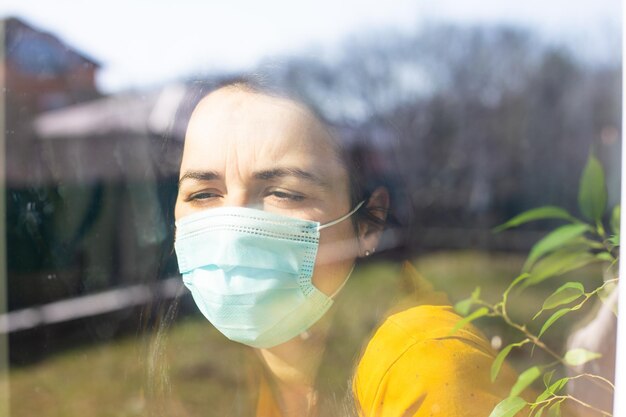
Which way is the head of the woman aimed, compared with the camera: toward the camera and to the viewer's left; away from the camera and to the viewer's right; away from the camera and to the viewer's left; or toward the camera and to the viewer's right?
toward the camera and to the viewer's left

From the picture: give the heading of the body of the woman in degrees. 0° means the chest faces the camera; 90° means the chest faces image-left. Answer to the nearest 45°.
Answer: approximately 45°
